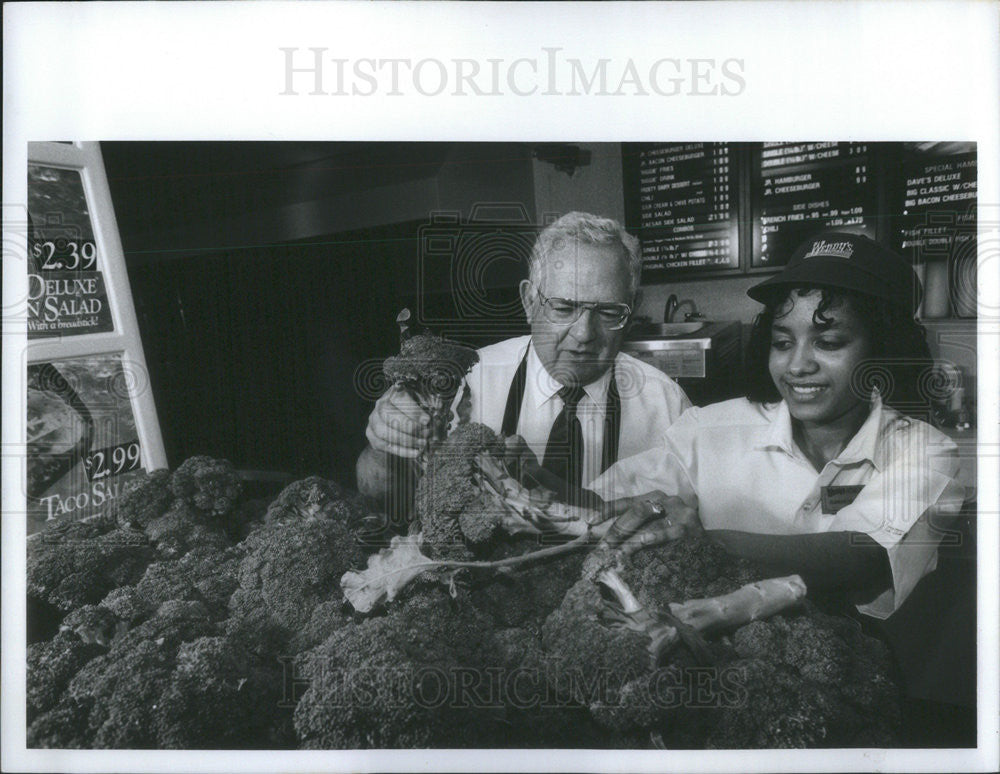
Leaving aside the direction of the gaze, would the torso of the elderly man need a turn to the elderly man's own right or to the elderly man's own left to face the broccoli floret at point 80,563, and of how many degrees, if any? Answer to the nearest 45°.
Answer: approximately 90° to the elderly man's own right

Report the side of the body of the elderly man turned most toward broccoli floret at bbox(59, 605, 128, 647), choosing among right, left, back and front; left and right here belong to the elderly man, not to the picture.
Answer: right

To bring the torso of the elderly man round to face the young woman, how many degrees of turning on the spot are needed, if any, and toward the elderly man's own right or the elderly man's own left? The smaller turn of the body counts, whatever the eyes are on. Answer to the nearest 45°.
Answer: approximately 90° to the elderly man's own left

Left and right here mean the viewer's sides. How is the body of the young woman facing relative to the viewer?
facing the viewer and to the left of the viewer

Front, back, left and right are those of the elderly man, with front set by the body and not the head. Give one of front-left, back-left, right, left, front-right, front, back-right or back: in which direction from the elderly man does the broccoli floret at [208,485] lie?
right

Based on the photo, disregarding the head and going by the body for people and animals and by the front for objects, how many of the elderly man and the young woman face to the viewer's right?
0

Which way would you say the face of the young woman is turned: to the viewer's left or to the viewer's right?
to the viewer's left

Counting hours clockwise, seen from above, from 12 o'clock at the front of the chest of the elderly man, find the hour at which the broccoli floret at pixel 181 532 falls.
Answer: The broccoli floret is roughly at 3 o'clock from the elderly man.

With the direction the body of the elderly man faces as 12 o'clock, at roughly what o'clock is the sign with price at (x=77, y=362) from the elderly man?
The sign with price is roughly at 3 o'clock from the elderly man.

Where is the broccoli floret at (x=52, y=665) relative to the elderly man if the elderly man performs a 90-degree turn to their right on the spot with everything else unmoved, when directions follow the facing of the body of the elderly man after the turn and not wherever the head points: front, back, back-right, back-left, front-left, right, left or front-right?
front

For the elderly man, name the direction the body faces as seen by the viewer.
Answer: toward the camera

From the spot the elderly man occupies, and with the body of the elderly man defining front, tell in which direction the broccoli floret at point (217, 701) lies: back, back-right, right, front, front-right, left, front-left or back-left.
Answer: right
